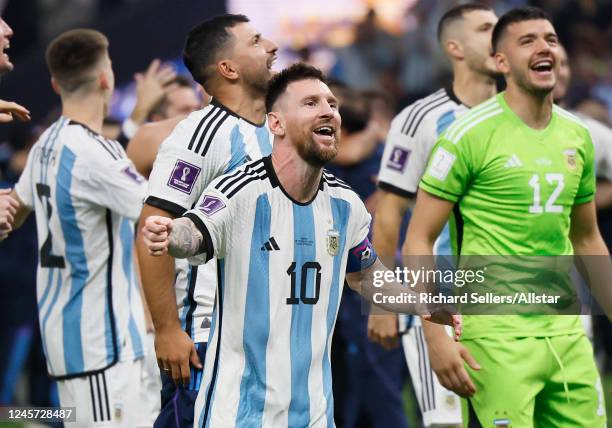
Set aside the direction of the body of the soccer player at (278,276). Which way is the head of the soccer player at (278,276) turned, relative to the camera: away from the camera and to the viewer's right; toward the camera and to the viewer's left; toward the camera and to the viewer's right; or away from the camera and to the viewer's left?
toward the camera and to the viewer's right

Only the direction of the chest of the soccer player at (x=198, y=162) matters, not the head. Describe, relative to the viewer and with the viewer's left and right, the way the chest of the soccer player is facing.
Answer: facing to the right of the viewer

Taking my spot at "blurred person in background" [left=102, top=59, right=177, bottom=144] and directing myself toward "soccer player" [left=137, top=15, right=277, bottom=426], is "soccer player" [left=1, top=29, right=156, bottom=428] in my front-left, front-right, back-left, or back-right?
front-right

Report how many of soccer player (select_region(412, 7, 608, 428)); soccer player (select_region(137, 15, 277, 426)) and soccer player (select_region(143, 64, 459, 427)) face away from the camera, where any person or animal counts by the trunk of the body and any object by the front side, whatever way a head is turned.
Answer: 0

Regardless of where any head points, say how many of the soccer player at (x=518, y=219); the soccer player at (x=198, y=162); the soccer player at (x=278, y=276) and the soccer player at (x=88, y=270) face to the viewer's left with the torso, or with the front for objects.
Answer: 0

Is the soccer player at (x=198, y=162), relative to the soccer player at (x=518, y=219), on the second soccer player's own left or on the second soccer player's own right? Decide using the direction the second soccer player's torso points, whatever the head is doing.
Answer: on the second soccer player's own right

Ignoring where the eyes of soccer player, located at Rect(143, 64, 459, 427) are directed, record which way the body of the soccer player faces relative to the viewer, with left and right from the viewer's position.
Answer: facing the viewer and to the right of the viewer

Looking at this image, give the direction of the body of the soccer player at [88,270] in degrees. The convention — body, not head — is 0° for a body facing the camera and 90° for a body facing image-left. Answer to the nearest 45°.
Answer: approximately 225°
